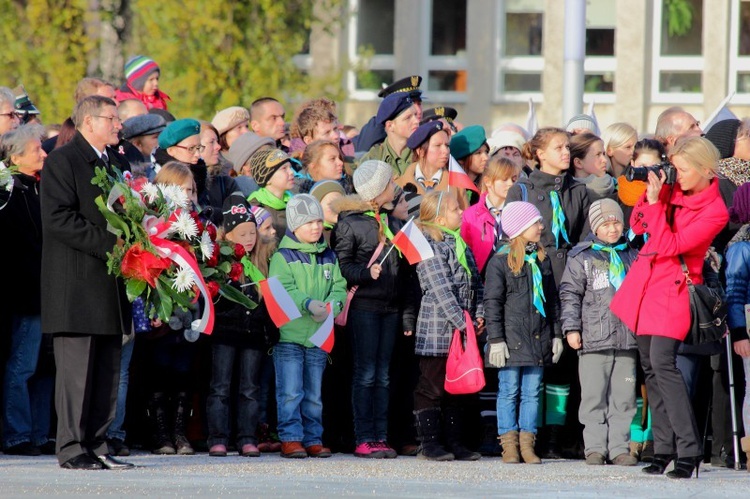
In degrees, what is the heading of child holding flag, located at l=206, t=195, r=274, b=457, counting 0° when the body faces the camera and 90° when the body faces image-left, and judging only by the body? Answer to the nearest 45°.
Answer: approximately 0°

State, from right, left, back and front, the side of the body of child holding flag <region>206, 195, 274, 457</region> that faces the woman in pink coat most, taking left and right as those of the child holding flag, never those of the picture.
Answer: left

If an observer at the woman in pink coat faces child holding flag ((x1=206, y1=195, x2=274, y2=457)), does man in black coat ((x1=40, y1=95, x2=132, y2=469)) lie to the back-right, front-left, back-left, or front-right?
front-left

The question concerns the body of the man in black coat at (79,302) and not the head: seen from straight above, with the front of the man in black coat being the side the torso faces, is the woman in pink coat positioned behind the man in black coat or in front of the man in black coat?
in front

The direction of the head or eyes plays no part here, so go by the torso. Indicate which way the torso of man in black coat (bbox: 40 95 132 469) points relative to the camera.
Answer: to the viewer's right

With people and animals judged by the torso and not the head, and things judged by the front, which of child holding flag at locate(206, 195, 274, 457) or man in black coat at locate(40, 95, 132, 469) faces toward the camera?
the child holding flag

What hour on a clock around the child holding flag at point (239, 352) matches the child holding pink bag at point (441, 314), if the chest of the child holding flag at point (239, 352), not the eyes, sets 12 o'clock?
the child holding pink bag at point (441, 314) is roughly at 9 o'clock from the child holding flag at point (239, 352).
